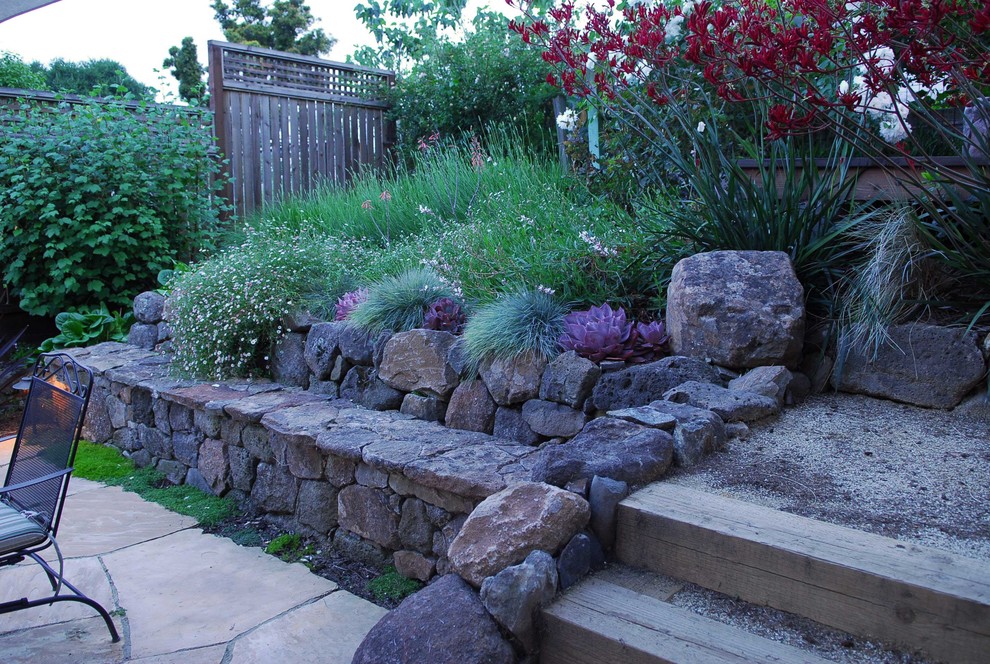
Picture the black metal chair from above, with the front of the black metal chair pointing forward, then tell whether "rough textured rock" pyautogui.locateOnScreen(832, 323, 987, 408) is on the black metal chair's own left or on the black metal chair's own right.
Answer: on the black metal chair's own left

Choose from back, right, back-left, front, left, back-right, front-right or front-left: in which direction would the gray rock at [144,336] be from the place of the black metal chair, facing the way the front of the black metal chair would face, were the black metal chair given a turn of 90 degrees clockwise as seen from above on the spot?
front-right

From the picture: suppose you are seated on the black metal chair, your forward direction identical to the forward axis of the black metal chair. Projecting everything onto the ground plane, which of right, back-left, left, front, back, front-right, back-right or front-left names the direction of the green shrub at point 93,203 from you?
back-right

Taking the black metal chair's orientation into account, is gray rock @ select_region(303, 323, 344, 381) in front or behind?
behind

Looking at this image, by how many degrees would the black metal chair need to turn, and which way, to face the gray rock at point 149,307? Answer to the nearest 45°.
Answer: approximately 135° to its right

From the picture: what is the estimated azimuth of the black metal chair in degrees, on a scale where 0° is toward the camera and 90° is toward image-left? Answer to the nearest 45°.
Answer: approximately 45°

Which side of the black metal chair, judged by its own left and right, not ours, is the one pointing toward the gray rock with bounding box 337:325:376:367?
back

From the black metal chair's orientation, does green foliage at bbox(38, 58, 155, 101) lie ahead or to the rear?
to the rear

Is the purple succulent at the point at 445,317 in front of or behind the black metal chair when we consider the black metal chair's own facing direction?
behind

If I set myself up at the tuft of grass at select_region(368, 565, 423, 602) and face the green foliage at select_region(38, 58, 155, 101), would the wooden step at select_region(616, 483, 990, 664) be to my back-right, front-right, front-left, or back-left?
back-right

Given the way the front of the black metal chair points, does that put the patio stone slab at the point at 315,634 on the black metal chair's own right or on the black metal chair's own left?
on the black metal chair's own left
